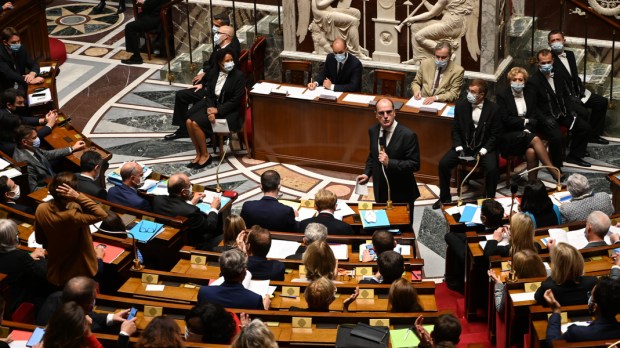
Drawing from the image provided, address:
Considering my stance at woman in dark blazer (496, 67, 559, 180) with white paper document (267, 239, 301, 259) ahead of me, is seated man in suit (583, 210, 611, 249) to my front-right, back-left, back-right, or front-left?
front-left

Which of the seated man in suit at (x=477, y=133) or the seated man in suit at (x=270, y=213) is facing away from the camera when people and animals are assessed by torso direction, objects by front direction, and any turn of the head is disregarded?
the seated man in suit at (x=270, y=213)

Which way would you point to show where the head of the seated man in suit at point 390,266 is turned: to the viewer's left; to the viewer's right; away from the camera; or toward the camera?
away from the camera

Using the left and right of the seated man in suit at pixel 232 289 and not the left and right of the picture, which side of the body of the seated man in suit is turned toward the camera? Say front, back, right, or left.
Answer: back

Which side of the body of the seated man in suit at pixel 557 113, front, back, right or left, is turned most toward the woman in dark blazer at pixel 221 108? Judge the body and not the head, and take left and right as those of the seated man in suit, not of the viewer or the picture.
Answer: right

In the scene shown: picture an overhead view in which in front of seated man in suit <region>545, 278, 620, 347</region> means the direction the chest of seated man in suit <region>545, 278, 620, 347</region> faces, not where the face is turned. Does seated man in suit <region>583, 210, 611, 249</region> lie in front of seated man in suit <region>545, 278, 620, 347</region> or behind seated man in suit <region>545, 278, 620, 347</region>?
in front

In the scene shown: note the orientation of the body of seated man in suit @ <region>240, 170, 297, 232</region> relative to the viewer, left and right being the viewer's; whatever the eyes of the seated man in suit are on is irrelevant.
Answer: facing away from the viewer

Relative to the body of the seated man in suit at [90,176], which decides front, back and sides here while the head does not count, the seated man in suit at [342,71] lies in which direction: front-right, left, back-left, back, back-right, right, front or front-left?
front

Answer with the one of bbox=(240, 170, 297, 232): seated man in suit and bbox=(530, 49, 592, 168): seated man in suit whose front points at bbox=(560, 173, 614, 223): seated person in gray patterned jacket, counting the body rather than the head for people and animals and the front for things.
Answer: bbox=(530, 49, 592, 168): seated man in suit

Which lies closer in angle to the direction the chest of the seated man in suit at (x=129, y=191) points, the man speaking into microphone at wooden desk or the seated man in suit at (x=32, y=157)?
the man speaking into microphone at wooden desk

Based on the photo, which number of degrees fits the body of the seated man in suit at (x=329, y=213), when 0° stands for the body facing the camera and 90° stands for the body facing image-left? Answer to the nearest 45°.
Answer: approximately 180°

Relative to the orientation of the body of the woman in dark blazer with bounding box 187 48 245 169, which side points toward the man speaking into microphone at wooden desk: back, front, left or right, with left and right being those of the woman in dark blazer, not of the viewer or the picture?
left

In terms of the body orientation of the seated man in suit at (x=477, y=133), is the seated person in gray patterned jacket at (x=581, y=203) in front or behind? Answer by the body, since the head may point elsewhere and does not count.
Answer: in front

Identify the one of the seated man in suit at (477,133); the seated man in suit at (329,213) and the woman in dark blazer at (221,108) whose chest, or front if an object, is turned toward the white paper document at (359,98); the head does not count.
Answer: the seated man in suit at (329,213)

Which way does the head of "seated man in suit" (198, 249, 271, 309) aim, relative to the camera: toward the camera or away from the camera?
away from the camera

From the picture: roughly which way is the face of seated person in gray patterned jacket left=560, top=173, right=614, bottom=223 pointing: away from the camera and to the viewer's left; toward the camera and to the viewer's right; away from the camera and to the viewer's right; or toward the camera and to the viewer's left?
away from the camera and to the viewer's left

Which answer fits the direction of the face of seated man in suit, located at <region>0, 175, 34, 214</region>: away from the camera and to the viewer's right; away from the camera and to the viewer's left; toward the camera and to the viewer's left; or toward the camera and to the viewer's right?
away from the camera and to the viewer's right
